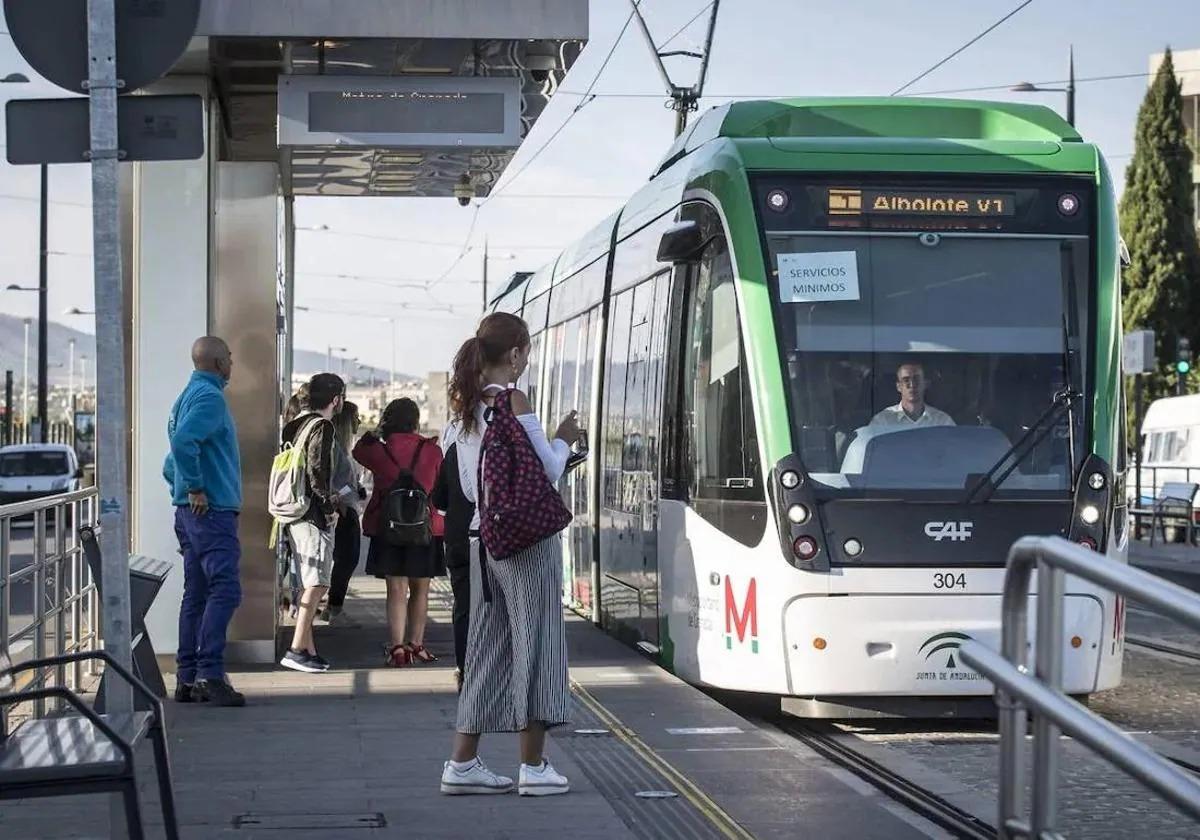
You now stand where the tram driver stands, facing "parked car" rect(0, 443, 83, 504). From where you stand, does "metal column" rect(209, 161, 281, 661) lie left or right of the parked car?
left

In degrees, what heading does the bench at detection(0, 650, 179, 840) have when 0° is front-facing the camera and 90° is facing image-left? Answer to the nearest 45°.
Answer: approximately 270°

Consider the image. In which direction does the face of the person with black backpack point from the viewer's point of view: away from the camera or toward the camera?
away from the camera

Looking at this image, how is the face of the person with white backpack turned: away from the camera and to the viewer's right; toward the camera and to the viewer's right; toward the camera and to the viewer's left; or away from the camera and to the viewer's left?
away from the camera and to the viewer's right

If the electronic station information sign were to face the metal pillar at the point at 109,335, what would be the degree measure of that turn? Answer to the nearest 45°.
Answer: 0° — it already faces it

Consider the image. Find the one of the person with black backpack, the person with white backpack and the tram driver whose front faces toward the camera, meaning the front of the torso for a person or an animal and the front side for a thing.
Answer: the tram driver

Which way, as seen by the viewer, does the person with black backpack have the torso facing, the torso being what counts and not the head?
away from the camera

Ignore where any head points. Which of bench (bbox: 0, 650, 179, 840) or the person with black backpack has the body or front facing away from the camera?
the person with black backpack

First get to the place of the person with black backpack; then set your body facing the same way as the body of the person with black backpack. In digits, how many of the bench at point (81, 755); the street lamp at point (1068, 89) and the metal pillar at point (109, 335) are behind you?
2

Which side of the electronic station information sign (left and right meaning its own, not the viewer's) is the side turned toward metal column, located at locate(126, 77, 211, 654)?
right

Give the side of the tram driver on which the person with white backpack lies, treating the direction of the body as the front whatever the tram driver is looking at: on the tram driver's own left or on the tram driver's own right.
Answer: on the tram driver's own right
